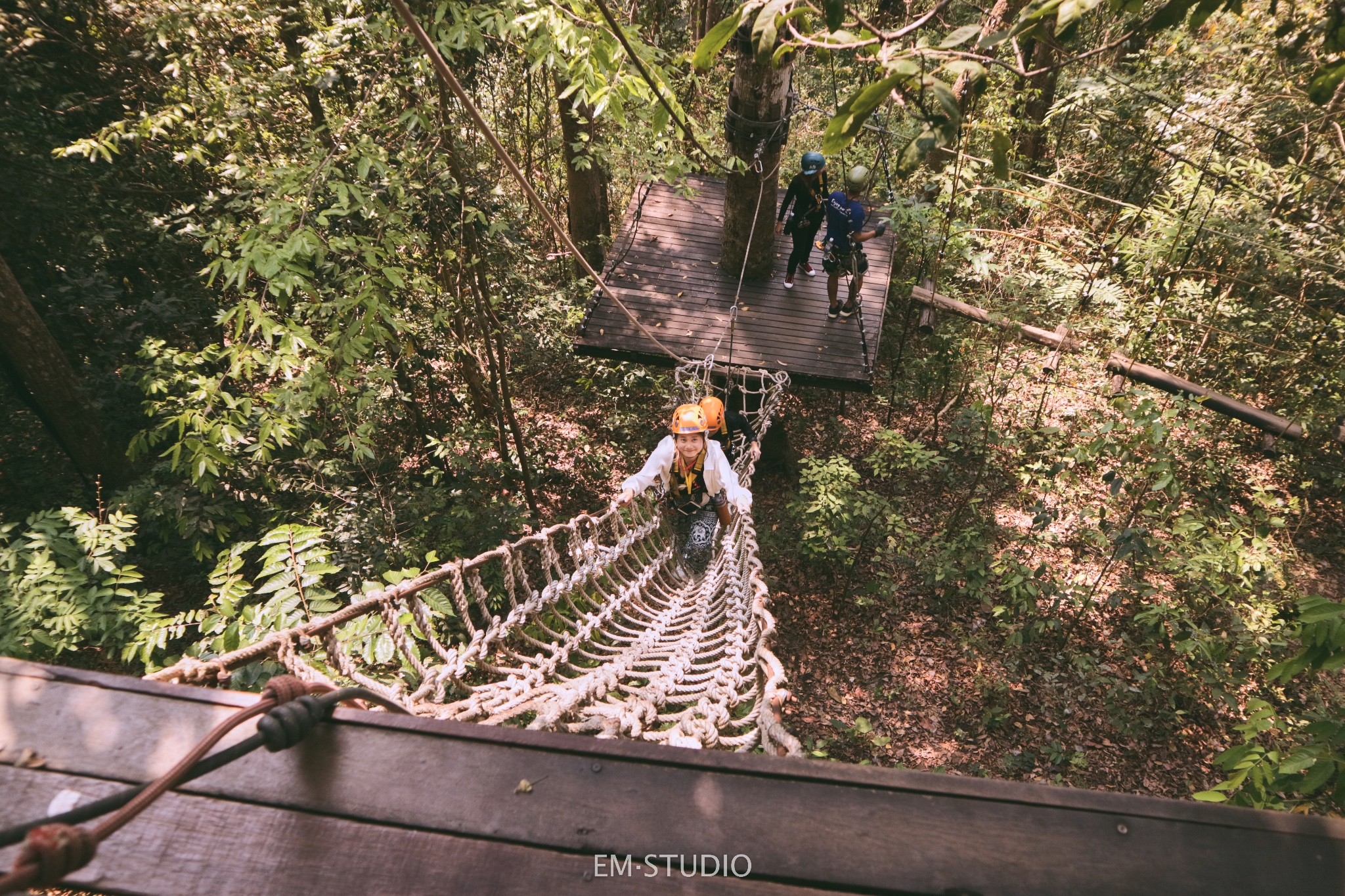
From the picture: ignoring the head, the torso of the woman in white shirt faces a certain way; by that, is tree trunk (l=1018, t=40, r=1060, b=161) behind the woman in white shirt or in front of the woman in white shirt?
behind

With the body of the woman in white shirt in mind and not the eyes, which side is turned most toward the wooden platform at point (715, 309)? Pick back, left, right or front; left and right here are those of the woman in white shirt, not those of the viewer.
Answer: back

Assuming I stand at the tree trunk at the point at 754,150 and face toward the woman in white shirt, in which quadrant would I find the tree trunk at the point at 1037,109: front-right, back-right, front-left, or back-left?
back-left

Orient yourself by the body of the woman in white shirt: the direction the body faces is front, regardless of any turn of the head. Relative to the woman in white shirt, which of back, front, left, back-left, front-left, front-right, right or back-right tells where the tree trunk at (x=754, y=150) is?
back

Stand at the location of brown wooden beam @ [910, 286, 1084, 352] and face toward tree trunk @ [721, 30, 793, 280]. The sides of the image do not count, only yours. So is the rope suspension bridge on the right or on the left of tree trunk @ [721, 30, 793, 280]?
left

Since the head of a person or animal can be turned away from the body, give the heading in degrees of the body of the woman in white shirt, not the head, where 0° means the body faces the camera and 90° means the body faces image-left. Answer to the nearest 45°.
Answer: approximately 0°

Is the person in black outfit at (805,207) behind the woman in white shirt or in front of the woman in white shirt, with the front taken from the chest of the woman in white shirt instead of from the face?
behind

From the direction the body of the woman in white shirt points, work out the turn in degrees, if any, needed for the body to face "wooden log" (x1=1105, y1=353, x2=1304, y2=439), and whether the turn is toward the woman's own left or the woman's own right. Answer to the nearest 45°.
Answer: approximately 90° to the woman's own left

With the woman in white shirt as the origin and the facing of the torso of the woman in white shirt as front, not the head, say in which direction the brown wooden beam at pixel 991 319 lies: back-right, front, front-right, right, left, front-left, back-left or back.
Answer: back-left

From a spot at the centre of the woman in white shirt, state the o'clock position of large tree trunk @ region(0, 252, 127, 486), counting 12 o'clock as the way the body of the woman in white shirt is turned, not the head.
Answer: The large tree trunk is roughly at 3 o'clock from the woman in white shirt.

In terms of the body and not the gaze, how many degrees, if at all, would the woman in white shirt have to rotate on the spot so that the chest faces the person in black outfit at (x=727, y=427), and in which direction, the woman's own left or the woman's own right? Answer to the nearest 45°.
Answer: approximately 180°

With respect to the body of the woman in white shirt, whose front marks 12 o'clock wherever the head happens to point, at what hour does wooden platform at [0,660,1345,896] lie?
The wooden platform is roughly at 12 o'clock from the woman in white shirt.
